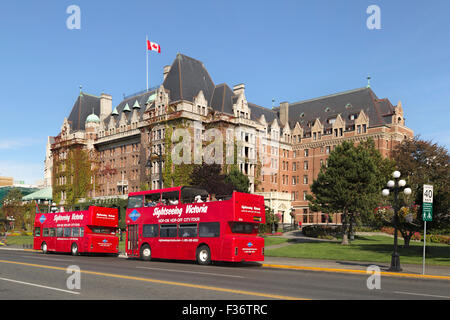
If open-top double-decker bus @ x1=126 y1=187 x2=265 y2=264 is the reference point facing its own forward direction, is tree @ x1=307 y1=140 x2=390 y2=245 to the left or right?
on its right

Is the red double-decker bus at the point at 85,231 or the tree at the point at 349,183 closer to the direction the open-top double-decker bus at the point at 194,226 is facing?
the red double-decker bus

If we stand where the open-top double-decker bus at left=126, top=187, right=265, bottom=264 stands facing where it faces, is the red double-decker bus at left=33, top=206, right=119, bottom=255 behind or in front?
in front

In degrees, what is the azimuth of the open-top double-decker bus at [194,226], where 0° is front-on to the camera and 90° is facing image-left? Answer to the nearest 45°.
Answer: approximately 135°

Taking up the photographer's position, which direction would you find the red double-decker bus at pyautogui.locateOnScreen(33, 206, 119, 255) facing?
facing away from the viewer and to the left of the viewer

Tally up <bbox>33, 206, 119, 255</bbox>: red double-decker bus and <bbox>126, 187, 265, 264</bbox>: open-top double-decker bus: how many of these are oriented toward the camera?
0

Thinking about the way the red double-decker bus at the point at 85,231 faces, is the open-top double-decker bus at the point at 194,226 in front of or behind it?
behind
